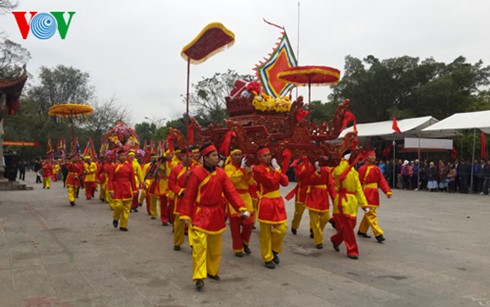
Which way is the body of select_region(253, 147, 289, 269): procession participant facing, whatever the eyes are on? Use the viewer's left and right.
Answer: facing the viewer and to the right of the viewer

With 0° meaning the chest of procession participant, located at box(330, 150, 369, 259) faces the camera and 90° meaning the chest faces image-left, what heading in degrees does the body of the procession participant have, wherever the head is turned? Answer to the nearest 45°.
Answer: approximately 315°

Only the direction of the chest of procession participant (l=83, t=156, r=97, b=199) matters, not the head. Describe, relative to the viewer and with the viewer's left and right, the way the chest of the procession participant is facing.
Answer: facing the viewer

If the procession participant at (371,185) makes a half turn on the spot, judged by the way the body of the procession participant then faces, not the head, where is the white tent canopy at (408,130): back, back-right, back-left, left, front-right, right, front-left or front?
front-right

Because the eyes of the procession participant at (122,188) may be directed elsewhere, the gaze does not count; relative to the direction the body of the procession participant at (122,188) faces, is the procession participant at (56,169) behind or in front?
behind

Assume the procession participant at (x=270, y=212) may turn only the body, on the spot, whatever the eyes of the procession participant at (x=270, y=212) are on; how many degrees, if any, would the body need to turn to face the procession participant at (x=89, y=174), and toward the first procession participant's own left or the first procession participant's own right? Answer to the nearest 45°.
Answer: approximately 180°

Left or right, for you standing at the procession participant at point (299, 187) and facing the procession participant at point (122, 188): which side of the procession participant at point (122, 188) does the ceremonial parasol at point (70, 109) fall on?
right

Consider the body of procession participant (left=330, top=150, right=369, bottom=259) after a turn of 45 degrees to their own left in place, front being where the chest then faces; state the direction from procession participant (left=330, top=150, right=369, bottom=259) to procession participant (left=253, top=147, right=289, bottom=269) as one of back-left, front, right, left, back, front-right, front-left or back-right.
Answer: back-right

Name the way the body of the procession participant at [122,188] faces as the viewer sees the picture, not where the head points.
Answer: toward the camera

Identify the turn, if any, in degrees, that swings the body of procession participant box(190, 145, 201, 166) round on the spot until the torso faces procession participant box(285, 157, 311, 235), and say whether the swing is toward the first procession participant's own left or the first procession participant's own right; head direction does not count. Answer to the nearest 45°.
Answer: approximately 45° to the first procession participant's own left

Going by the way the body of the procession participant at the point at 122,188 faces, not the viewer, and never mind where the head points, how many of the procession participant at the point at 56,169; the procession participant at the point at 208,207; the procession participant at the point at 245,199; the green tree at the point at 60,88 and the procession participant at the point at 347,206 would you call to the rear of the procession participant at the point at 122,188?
2

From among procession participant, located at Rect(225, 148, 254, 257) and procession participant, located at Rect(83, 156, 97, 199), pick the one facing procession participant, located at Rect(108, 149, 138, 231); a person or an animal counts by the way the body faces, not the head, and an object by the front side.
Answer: procession participant, located at Rect(83, 156, 97, 199)

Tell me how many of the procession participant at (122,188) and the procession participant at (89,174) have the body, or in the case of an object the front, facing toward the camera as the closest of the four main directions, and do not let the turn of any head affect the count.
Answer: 2

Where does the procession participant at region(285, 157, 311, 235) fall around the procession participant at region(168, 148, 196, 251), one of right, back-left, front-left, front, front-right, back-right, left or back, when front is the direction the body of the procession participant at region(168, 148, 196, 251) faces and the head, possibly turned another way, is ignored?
front-left
